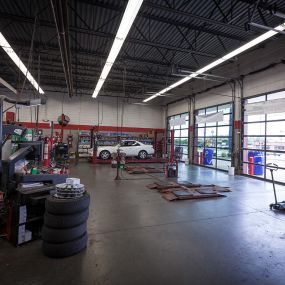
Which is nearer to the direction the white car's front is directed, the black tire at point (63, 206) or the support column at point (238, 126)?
the black tire

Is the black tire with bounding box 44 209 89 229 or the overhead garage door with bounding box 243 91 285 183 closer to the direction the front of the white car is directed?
the black tire

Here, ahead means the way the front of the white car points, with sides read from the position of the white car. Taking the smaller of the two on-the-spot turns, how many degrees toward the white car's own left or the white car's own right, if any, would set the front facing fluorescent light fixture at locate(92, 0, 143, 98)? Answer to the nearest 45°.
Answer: approximately 90° to the white car's own left

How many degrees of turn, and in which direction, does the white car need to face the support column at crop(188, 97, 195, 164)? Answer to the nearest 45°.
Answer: approximately 180°

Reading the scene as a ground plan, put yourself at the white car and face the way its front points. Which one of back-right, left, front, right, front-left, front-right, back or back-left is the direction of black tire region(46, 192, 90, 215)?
left

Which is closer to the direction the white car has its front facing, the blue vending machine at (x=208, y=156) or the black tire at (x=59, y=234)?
the black tire

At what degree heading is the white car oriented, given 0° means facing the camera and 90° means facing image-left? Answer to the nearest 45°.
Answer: approximately 90°
